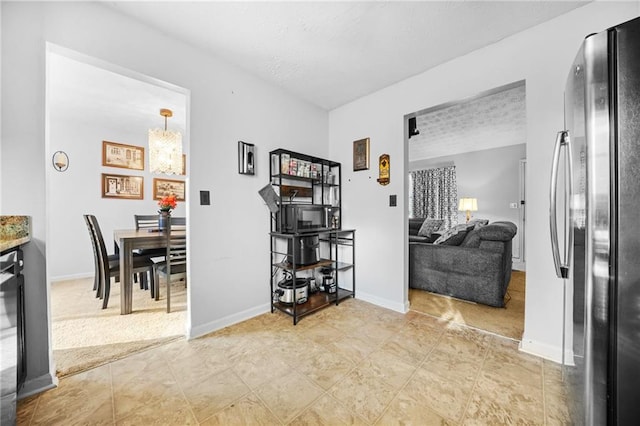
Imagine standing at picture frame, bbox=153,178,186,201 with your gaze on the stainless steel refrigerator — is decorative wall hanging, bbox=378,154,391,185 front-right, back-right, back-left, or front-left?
front-left

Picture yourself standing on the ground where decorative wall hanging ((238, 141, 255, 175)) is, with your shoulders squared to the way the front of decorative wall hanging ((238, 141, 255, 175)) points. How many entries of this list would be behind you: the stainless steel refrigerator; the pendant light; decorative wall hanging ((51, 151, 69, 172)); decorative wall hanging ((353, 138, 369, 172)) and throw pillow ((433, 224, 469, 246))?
2

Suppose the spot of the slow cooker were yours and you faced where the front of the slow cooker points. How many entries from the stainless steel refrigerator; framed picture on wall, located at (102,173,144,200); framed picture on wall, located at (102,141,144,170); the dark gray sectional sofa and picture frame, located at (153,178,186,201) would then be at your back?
3

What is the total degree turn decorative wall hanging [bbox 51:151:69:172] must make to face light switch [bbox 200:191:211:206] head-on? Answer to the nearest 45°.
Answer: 0° — it already faces it

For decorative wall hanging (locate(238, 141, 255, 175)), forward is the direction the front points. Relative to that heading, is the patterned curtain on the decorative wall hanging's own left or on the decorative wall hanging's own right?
on the decorative wall hanging's own left

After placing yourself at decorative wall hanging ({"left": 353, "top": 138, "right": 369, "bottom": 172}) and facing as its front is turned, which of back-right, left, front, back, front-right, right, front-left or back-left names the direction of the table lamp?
back

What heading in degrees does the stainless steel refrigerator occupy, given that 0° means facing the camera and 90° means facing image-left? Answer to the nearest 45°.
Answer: approximately 90°

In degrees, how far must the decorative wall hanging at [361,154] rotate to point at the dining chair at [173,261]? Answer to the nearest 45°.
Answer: approximately 45° to its right

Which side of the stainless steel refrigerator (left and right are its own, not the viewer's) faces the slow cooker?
front

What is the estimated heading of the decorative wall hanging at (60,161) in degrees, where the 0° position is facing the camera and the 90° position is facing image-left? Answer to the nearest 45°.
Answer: approximately 0°

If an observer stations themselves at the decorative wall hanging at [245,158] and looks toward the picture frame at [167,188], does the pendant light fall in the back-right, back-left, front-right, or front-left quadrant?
front-left

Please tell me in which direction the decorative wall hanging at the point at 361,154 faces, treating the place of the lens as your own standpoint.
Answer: facing the viewer and to the left of the viewer

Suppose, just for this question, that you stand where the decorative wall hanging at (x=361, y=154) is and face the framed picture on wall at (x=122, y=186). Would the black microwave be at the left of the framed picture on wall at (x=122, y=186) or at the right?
left

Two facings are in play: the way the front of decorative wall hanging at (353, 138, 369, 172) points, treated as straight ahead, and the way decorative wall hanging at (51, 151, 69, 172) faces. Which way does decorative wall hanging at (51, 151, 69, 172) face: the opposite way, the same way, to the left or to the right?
to the left
